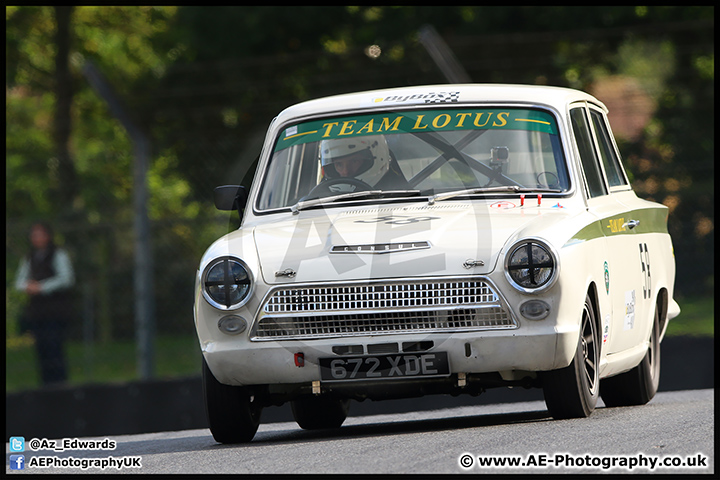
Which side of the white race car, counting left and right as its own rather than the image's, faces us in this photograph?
front

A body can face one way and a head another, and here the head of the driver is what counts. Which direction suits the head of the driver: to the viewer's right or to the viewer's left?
to the viewer's left

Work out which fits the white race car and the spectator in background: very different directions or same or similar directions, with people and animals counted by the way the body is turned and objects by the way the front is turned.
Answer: same or similar directions
